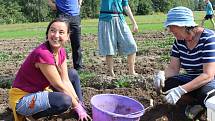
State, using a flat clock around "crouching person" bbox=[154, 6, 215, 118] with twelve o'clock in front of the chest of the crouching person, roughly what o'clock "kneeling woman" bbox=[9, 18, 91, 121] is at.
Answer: The kneeling woman is roughly at 1 o'clock from the crouching person.

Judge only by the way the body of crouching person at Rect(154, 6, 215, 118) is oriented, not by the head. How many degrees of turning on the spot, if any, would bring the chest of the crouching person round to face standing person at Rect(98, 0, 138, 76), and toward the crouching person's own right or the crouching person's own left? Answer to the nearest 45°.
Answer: approximately 90° to the crouching person's own right

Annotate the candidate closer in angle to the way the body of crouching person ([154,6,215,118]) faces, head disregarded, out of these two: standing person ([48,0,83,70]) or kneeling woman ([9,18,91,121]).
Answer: the kneeling woman

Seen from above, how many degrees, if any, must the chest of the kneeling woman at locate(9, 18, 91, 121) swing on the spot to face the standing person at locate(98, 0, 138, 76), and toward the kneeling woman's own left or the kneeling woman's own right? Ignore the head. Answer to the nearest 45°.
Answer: approximately 90° to the kneeling woman's own left

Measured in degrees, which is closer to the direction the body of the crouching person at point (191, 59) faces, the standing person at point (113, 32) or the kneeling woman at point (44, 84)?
the kneeling woman
